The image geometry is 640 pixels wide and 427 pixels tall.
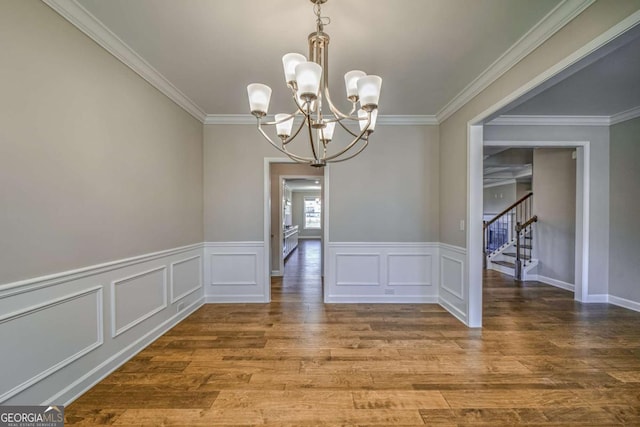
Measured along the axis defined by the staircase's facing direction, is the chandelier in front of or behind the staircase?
in front
